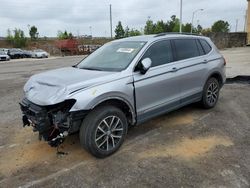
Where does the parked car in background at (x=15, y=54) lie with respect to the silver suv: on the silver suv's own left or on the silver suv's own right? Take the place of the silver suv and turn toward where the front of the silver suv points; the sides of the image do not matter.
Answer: on the silver suv's own right

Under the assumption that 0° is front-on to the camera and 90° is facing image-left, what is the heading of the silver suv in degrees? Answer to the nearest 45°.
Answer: approximately 45°
